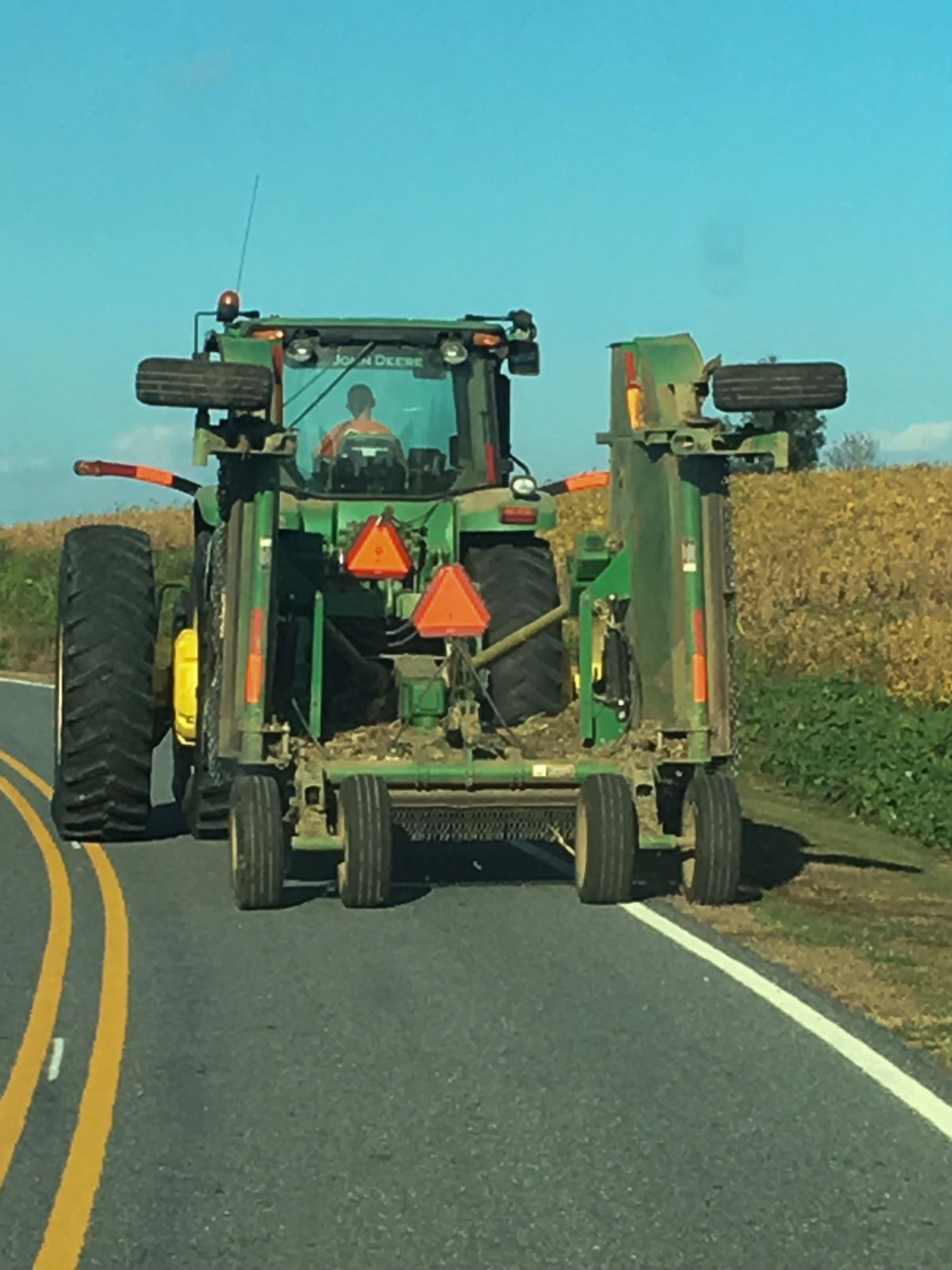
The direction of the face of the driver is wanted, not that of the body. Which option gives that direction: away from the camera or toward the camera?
away from the camera

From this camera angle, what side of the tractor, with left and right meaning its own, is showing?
back

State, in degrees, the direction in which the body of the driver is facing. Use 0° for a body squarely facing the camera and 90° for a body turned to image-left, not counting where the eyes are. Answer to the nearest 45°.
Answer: approximately 180°
